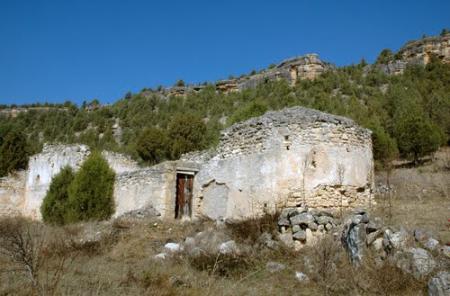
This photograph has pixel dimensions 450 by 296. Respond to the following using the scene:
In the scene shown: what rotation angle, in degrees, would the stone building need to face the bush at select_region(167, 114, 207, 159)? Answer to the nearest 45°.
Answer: approximately 180°

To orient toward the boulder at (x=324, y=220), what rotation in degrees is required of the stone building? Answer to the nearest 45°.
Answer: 0° — it already faces it

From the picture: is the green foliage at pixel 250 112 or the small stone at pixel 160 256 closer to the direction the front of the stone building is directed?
the small stone

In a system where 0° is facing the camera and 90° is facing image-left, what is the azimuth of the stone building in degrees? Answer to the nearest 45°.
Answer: approximately 0°

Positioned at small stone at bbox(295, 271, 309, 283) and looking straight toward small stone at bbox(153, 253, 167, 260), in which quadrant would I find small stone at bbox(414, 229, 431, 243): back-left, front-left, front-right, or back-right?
back-right

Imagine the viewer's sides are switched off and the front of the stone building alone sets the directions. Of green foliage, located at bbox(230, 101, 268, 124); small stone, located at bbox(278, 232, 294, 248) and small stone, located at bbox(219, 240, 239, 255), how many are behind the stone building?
1

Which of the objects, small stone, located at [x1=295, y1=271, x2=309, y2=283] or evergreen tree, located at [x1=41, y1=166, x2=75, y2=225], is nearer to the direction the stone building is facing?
the small stone

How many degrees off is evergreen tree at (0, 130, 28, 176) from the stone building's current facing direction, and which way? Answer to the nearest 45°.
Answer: approximately 135° to its right

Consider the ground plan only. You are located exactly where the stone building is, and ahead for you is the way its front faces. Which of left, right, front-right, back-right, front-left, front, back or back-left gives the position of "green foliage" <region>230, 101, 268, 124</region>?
back

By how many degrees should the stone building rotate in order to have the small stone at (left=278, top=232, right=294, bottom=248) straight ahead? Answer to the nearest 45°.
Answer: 0° — it already faces it

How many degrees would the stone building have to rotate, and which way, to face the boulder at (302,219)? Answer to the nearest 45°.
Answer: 0° — it already faces it

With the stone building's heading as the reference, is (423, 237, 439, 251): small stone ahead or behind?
ahead
